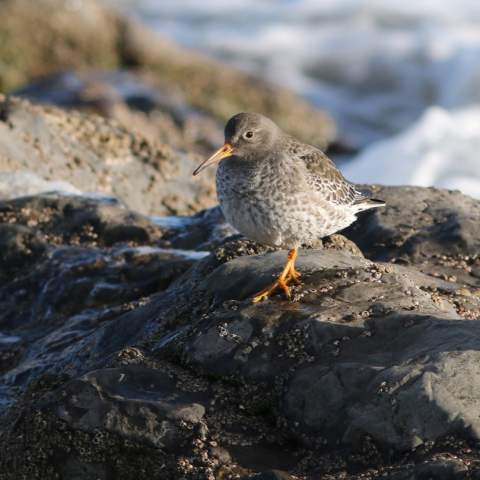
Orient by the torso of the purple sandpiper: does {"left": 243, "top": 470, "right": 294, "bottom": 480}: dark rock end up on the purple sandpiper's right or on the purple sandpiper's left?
on the purple sandpiper's left

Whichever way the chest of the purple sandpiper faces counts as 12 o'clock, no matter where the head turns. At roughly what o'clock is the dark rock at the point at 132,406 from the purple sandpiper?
The dark rock is roughly at 11 o'clock from the purple sandpiper.

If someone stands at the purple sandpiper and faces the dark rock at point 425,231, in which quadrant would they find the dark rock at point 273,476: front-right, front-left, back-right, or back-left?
back-right

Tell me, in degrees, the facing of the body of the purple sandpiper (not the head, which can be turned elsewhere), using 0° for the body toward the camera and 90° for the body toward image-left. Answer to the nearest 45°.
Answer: approximately 45°

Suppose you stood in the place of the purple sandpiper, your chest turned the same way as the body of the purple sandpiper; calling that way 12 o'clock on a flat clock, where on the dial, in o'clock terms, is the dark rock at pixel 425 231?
The dark rock is roughly at 6 o'clock from the purple sandpiper.

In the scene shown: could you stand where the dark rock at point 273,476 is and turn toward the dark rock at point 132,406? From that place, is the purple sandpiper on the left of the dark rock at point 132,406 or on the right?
right
